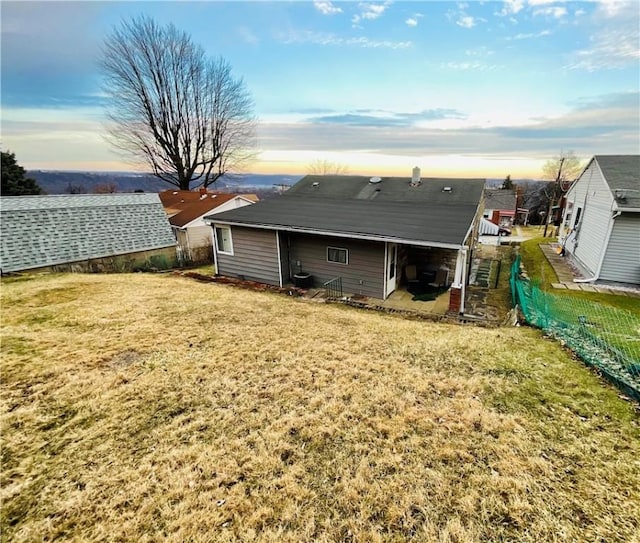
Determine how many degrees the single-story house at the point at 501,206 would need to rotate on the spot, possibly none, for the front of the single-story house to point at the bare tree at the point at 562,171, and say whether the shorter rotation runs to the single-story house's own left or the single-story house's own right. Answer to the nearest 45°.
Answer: approximately 135° to the single-story house's own left

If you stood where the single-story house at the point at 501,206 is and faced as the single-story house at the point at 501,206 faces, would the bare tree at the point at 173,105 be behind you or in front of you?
in front

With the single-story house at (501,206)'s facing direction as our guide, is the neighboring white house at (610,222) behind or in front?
in front

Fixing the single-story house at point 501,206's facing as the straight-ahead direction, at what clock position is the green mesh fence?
The green mesh fence is roughly at 12 o'clock from the single-story house.

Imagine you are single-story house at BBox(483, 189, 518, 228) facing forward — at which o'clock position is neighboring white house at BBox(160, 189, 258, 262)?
The neighboring white house is roughly at 1 o'clock from the single-story house.

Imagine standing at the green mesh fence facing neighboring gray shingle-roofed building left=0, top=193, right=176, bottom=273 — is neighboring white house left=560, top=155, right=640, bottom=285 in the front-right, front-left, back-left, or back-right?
back-right

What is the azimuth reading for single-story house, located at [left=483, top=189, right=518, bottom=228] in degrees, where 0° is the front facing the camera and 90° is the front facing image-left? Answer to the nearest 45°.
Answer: approximately 0°
